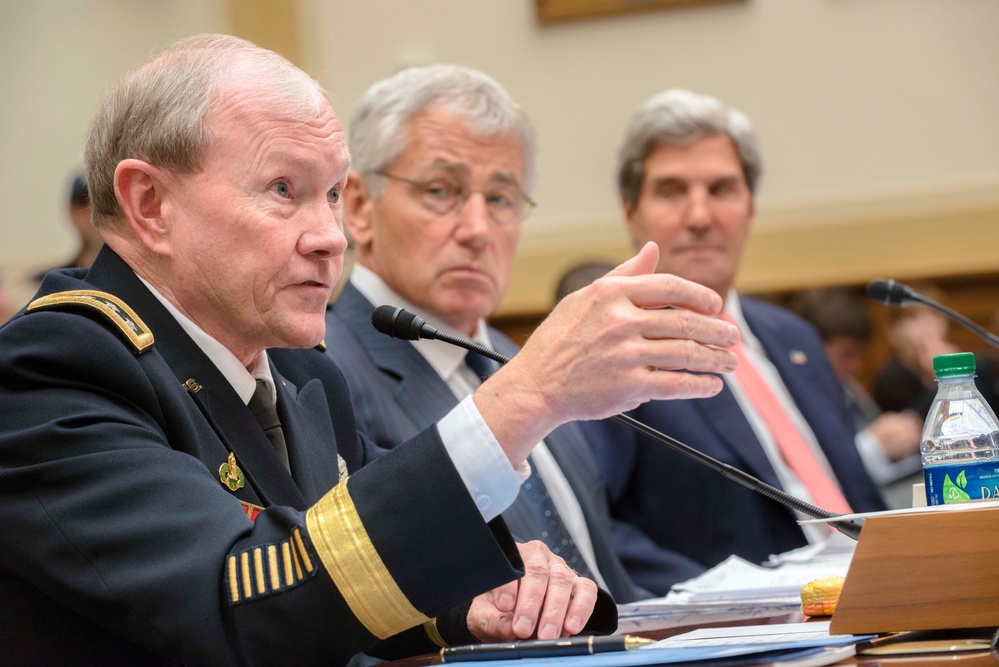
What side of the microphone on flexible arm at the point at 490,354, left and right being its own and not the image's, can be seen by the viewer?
left

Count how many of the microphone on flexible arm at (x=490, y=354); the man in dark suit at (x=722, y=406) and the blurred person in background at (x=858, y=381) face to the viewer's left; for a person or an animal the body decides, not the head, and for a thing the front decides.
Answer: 1

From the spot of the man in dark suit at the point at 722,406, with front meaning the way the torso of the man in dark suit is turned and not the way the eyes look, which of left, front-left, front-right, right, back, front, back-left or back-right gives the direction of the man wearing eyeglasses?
right

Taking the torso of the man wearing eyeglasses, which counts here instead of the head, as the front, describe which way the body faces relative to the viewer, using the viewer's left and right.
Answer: facing the viewer and to the right of the viewer

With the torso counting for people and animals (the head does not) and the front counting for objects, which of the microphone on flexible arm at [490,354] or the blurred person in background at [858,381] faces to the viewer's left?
the microphone on flexible arm

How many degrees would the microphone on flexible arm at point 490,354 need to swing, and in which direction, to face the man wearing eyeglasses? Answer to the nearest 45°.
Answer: approximately 90° to its right

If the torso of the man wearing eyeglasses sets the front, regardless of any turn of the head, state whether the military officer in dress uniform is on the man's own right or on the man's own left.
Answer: on the man's own right

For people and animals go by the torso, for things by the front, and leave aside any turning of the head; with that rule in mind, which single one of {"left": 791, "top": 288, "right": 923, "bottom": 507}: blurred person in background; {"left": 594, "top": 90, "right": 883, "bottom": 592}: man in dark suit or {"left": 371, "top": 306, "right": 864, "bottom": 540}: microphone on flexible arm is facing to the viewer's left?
the microphone on flexible arm

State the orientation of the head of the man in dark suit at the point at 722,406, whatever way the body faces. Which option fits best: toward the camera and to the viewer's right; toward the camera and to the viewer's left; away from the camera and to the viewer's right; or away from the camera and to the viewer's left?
toward the camera and to the viewer's left
